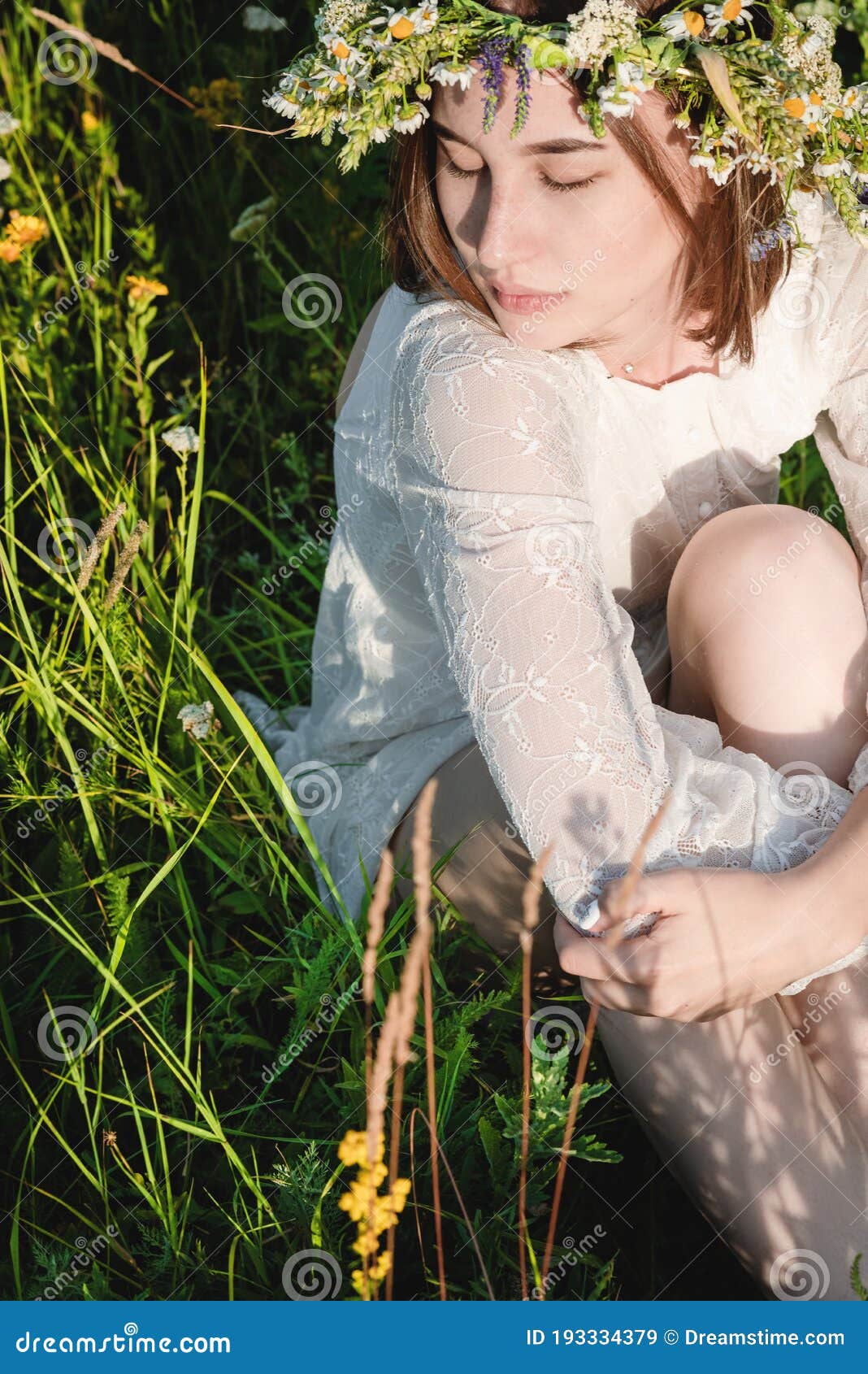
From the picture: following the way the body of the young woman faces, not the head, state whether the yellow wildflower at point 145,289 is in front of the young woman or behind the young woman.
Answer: behind

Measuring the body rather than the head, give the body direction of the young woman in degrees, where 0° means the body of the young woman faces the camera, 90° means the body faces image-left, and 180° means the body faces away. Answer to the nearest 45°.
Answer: approximately 315°

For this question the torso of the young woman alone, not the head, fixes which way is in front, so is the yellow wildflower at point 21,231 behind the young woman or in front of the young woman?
behind
